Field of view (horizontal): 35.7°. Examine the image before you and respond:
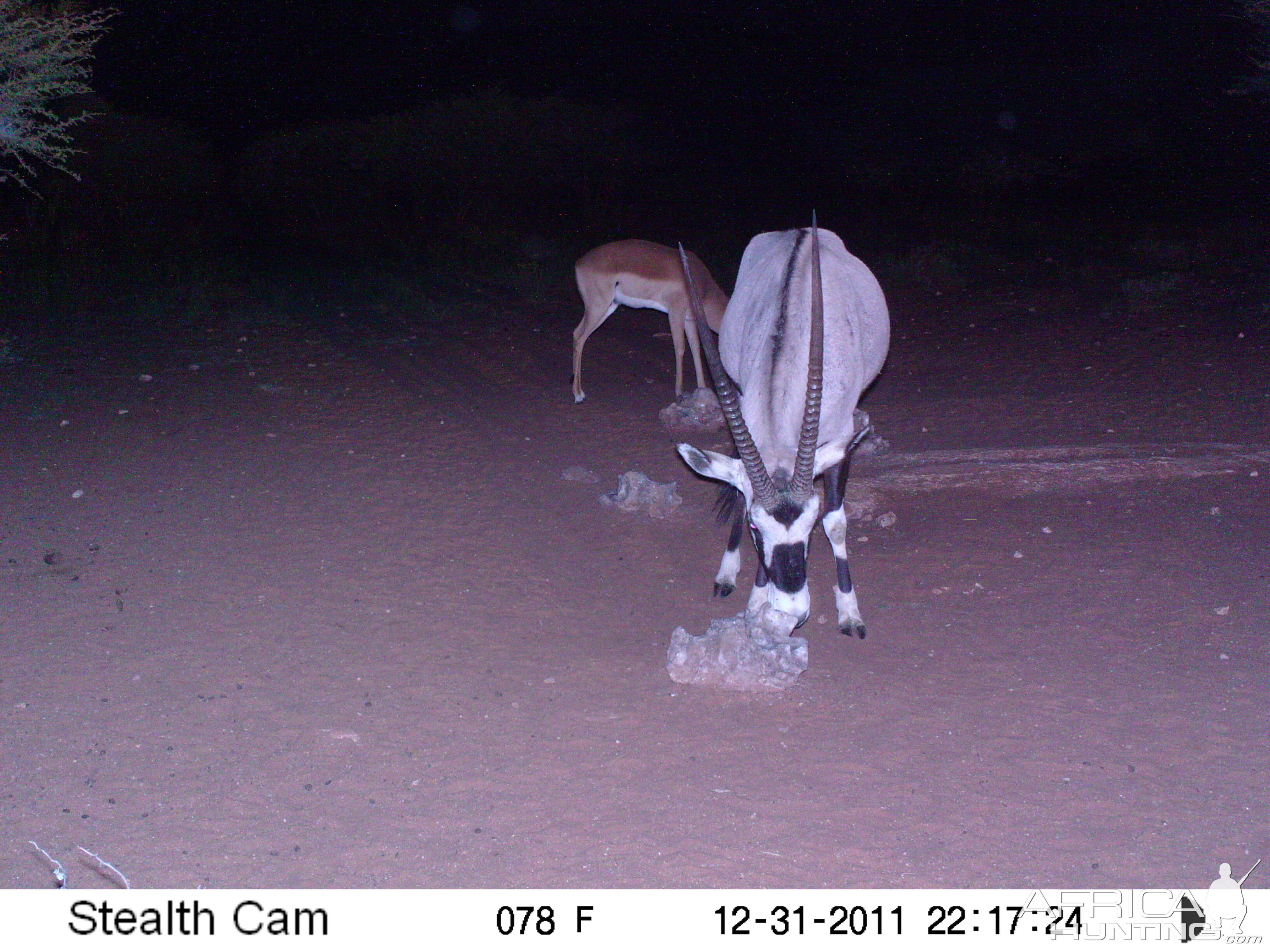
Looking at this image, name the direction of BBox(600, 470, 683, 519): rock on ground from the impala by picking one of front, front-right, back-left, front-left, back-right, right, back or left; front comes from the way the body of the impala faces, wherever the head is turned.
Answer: right

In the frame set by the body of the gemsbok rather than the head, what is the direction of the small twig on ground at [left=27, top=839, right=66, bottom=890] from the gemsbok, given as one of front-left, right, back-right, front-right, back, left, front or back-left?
front-right

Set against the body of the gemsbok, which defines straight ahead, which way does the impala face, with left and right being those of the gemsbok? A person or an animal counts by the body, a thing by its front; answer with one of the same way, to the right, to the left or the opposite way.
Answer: to the left

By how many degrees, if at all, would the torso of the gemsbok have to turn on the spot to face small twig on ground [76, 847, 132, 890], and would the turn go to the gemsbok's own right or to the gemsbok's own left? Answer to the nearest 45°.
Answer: approximately 45° to the gemsbok's own right

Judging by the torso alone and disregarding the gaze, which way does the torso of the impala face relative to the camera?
to the viewer's right

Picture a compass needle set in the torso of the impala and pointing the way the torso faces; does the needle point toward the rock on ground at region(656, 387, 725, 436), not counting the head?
no

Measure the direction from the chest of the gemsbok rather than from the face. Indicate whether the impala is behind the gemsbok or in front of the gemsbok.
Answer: behind

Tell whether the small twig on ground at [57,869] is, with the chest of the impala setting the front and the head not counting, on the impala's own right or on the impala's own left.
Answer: on the impala's own right

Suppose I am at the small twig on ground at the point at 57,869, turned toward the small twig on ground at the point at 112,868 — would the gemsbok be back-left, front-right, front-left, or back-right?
front-left

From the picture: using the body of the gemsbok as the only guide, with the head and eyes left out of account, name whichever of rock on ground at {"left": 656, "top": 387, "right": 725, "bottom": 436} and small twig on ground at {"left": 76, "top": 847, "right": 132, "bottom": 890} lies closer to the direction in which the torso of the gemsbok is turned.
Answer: the small twig on ground

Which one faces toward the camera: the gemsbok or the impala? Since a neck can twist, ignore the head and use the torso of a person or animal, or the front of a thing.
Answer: the gemsbok

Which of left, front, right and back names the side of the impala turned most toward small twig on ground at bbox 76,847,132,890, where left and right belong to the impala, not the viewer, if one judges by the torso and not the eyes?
right

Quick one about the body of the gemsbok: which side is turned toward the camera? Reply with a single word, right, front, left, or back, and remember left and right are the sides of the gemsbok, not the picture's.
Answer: front
